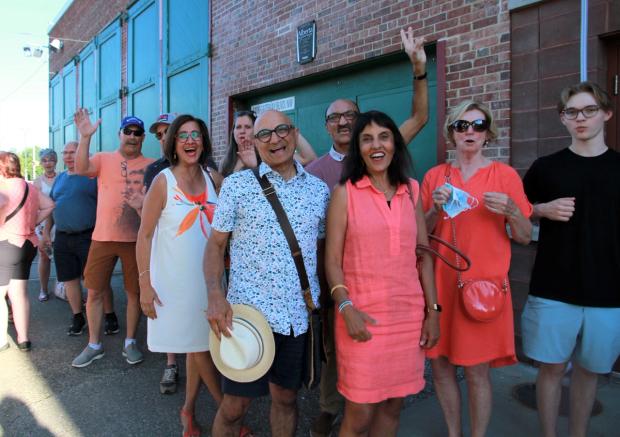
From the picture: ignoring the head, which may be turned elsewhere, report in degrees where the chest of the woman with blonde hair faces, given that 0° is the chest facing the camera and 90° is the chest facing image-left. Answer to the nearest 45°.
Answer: approximately 0°

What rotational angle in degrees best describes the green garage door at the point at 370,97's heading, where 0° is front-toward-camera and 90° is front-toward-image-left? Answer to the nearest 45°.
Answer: approximately 45°

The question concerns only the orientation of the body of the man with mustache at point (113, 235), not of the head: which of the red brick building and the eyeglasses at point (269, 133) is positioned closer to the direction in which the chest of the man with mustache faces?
the eyeglasses

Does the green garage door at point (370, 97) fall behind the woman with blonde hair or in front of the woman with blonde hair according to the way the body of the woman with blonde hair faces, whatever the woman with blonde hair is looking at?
behind

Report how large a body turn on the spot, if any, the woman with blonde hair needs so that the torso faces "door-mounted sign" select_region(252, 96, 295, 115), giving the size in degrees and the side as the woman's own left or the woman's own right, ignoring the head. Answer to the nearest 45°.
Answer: approximately 135° to the woman's own right

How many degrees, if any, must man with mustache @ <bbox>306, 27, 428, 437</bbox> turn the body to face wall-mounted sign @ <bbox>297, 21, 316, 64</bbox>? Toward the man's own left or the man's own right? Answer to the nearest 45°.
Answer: approximately 180°

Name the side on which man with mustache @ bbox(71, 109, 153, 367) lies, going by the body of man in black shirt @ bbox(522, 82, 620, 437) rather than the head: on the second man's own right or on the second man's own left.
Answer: on the second man's own right

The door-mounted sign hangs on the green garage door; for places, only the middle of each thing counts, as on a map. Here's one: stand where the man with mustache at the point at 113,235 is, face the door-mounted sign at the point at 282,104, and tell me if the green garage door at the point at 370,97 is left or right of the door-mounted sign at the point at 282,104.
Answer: right

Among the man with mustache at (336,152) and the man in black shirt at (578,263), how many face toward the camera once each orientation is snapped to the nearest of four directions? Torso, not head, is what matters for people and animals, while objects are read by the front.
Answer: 2
